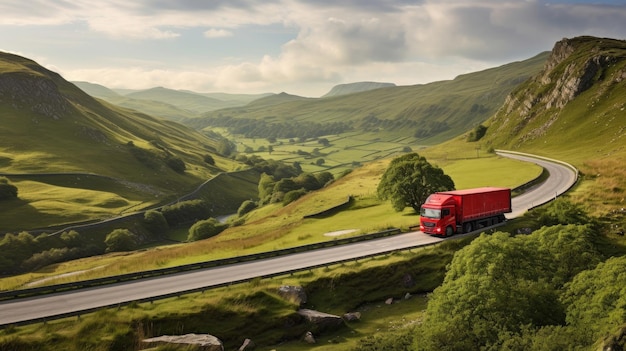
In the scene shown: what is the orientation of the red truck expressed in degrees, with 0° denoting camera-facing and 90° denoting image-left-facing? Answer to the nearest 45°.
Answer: approximately 45°

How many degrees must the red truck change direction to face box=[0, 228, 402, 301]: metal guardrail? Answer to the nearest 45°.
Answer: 0° — it already faces it

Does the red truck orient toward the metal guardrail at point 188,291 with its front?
yes
